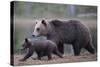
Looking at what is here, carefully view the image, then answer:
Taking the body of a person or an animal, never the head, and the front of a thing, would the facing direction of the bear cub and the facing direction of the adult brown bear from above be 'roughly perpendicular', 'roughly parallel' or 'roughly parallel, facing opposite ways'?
roughly parallel

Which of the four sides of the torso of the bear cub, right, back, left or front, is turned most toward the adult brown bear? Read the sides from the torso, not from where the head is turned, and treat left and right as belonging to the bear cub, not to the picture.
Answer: back

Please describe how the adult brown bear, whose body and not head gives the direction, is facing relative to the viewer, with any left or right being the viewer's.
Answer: facing to the left of the viewer

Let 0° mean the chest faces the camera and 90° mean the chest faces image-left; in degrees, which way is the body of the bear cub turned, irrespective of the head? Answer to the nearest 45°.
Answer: approximately 90°

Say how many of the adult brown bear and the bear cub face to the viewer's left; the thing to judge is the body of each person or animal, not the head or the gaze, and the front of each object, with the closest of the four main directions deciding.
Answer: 2
